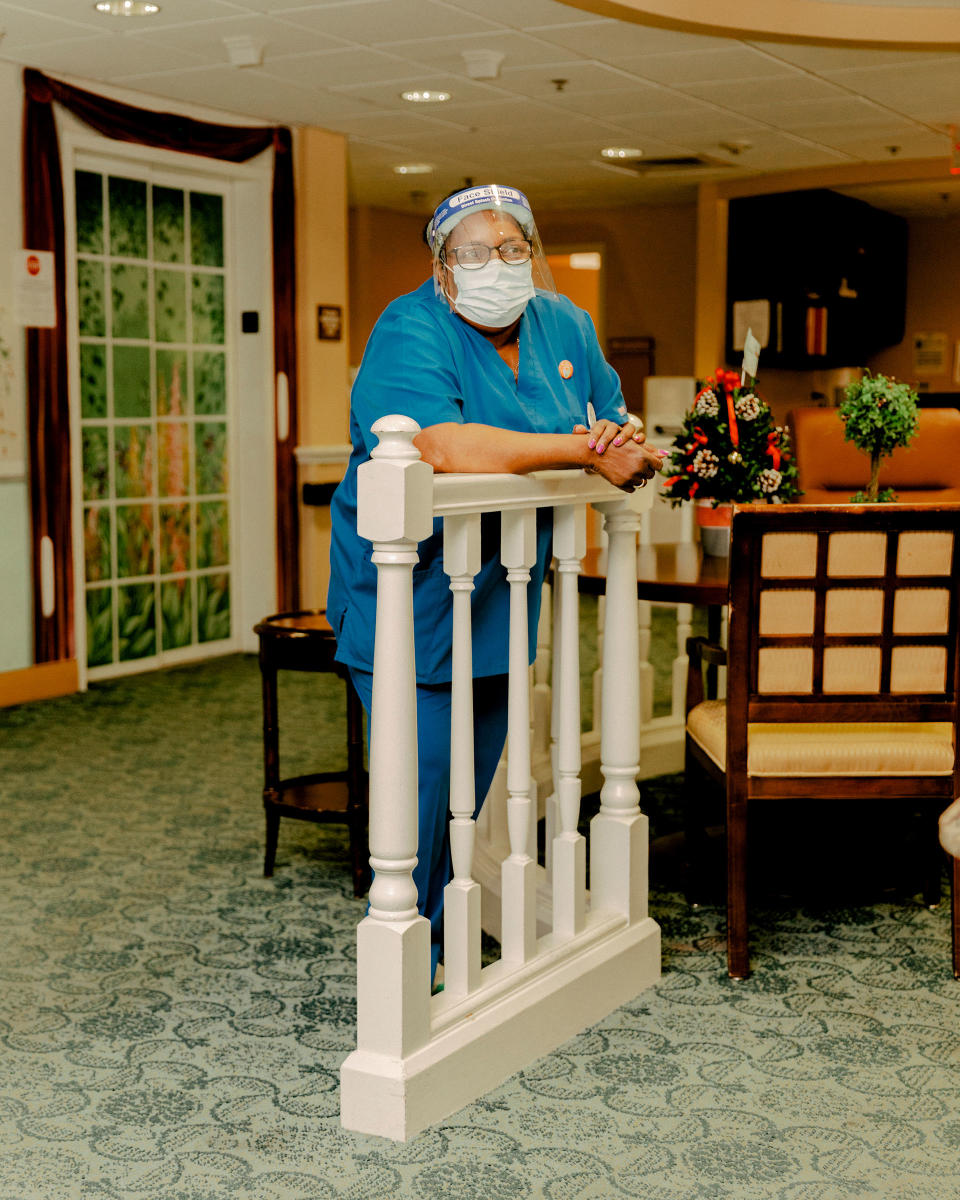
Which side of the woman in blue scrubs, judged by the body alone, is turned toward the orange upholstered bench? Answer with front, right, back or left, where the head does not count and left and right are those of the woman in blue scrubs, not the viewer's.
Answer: left

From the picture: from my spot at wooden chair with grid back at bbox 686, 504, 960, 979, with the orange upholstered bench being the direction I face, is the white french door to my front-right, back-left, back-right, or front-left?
front-left

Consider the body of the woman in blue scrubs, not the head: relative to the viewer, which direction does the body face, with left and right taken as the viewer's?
facing the viewer and to the right of the viewer

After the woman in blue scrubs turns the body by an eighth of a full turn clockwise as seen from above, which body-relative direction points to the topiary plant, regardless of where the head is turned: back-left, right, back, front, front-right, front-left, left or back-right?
back-left

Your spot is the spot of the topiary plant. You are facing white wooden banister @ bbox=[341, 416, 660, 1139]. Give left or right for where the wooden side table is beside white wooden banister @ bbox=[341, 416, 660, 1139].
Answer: right

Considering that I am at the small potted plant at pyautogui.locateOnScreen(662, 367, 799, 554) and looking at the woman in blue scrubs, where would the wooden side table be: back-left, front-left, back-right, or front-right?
front-right

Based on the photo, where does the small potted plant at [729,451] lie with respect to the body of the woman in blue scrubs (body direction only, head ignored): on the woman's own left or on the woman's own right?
on the woman's own left

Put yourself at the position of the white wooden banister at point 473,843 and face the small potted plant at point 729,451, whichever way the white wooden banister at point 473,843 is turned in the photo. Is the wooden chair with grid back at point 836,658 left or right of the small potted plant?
right
